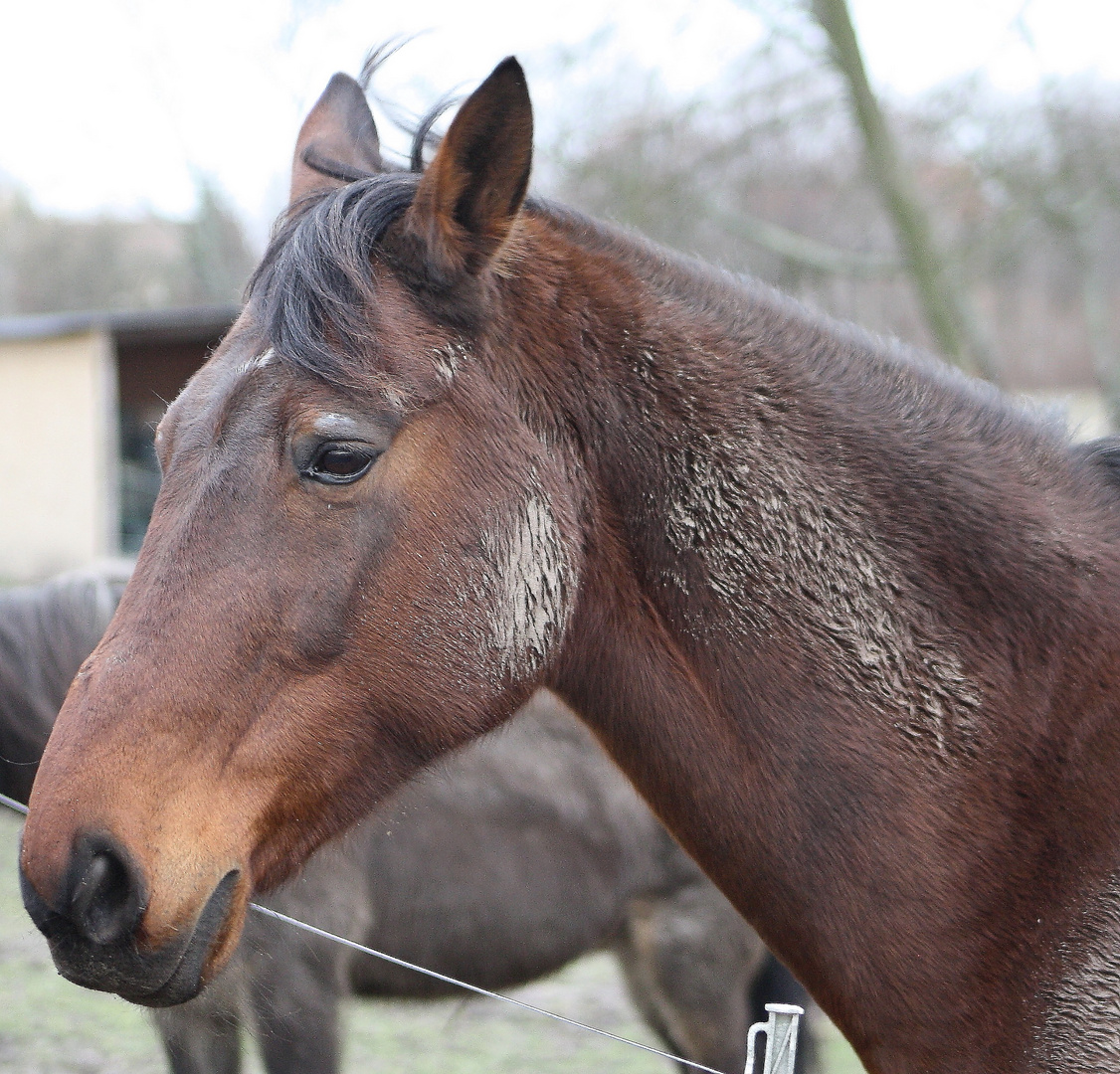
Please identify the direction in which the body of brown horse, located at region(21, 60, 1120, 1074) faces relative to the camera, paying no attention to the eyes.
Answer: to the viewer's left

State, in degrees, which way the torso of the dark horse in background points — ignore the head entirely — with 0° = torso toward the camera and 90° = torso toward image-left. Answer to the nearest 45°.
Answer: approximately 90°

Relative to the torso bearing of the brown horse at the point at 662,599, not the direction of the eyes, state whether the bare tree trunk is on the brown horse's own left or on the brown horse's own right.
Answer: on the brown horse's own right

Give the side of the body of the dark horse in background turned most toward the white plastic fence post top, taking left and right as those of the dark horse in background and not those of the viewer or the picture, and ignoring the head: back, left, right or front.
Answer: left
